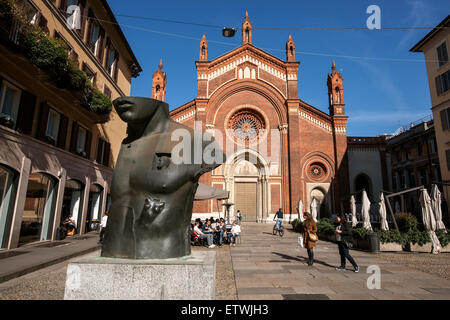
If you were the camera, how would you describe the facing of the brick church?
facing the viewer

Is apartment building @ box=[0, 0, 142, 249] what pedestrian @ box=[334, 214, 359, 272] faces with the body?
yes

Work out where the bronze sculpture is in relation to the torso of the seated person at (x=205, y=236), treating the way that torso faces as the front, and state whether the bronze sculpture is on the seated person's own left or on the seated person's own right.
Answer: on the seated person's own right

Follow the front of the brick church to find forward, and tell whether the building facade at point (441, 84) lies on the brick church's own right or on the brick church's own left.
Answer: on the brick church's own left

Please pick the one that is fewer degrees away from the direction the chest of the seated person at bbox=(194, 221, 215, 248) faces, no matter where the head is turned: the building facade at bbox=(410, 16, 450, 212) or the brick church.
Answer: the building facade

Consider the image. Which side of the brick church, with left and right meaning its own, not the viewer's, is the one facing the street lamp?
front

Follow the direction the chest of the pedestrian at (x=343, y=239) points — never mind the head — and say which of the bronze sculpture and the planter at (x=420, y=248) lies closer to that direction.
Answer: the bronze sculpture
